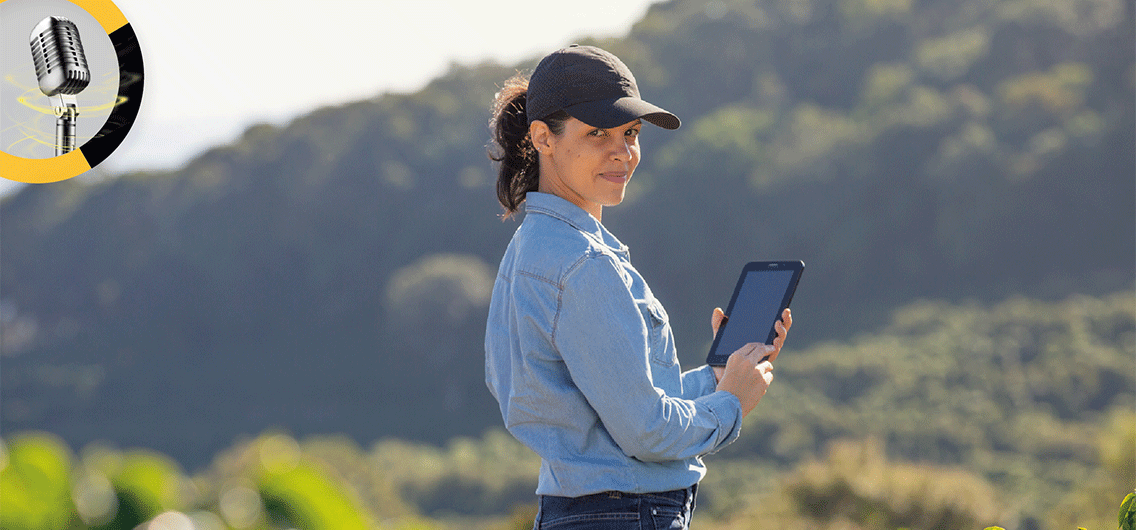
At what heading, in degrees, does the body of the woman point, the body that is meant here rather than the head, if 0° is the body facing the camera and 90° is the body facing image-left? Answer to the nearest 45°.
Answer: approximately 270°
